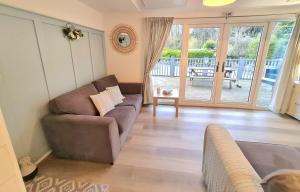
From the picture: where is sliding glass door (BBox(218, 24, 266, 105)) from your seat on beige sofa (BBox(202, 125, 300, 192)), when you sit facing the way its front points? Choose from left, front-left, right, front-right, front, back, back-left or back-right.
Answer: front-left

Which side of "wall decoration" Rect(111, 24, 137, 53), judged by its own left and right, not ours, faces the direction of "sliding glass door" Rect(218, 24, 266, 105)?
left

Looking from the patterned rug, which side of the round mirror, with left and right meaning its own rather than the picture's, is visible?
front

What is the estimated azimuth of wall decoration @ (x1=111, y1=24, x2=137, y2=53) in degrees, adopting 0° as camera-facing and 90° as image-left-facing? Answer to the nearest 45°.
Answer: approximately 0°

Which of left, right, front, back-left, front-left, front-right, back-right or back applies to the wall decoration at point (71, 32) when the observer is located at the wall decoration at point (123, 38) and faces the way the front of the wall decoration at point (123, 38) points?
front-right

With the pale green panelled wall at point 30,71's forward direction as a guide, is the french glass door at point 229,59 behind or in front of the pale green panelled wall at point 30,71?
in front

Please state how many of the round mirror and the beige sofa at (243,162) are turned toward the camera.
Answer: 1

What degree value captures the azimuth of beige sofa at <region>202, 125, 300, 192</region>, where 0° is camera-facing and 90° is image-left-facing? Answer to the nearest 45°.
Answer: approximately 225°

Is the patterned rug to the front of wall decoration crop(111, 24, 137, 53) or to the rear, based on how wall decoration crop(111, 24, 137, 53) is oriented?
to the front
